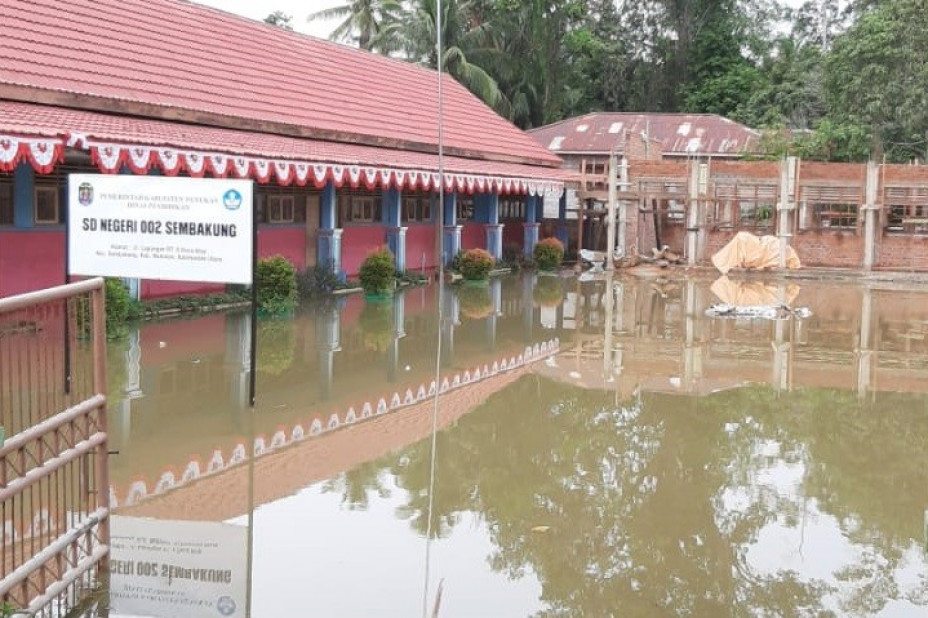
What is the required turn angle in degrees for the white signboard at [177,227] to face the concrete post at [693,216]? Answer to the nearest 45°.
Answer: approximately 135° to its left

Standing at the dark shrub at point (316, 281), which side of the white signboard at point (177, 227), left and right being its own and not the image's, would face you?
back

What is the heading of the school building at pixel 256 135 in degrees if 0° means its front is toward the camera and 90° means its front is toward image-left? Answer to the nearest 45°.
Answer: approximately 315°

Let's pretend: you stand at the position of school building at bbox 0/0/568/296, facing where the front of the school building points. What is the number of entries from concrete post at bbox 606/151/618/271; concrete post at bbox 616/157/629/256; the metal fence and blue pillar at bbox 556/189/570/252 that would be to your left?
3

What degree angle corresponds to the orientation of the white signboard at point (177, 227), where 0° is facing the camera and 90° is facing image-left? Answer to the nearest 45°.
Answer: approximately 0°

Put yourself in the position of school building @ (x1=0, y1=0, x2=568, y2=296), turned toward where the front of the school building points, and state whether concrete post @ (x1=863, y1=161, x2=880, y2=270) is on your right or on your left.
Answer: on your left

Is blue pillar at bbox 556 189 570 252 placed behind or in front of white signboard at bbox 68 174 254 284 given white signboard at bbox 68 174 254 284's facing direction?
behind

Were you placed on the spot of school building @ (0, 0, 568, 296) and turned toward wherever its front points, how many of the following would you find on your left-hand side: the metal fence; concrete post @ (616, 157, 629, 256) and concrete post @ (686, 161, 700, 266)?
2

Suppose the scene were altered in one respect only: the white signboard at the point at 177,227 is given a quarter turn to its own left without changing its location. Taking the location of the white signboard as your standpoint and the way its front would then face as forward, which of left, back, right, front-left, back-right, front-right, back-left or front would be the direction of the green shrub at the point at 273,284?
left

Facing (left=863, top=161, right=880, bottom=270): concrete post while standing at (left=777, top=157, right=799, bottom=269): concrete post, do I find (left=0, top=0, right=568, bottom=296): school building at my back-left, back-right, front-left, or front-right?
back-right

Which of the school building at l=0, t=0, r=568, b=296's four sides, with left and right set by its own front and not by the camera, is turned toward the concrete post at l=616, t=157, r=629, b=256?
left

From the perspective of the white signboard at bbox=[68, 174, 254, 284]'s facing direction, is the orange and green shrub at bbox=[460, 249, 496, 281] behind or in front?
behind

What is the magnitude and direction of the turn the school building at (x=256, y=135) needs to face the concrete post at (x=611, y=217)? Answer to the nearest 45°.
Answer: approximately 90° to its left

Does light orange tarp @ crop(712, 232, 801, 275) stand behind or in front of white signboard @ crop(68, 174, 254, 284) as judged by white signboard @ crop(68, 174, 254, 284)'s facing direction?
behind

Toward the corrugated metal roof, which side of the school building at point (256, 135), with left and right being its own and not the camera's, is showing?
left
